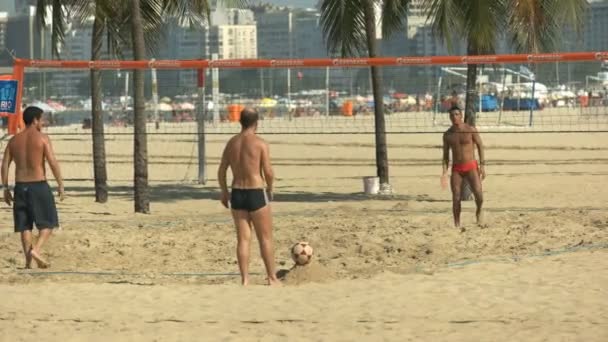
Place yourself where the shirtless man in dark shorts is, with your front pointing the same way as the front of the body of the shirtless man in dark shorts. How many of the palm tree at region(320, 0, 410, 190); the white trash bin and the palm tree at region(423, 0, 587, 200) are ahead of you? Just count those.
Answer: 3

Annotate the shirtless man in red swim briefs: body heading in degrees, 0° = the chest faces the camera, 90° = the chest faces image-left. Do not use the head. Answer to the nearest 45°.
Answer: approximately 0°

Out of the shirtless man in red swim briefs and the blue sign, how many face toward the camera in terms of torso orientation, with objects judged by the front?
2

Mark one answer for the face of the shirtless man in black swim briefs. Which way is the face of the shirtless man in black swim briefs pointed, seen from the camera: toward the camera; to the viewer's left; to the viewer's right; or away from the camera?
away from the camera

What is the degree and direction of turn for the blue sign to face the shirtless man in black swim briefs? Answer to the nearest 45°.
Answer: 0° — it already faces them

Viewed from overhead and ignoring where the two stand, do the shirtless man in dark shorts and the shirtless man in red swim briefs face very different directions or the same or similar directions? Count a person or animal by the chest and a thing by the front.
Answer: very different directions

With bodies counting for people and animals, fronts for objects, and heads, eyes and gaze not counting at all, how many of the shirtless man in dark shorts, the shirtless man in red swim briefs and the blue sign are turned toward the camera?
2
